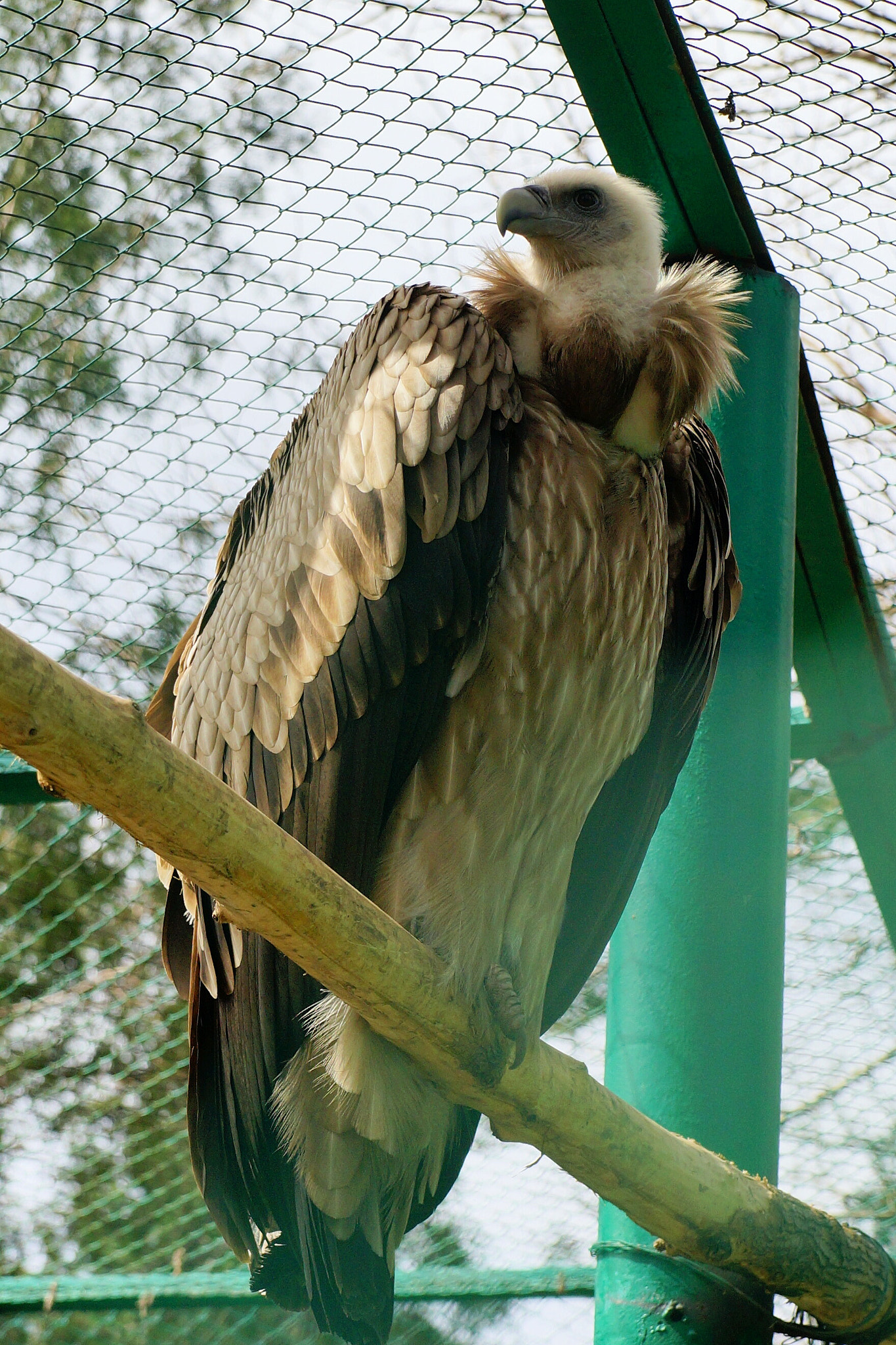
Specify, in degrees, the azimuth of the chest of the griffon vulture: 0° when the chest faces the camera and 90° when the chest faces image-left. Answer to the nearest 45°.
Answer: approximately 315°

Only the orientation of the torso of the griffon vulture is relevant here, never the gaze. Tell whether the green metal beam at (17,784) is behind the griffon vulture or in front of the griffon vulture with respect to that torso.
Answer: behind
